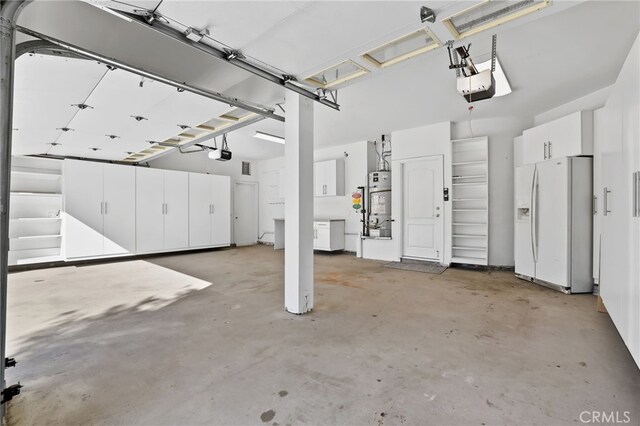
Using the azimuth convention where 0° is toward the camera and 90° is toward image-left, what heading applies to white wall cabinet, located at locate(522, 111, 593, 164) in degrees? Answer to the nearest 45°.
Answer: approximately 45°

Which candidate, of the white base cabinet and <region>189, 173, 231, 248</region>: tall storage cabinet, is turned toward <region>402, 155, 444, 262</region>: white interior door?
the tall storage cabinet

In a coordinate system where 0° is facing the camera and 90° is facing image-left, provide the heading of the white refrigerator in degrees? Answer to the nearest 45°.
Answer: approximately 45°

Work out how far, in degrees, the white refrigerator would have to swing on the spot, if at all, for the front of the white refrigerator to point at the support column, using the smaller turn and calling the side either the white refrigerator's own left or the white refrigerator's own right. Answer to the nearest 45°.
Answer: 0° — it already faces it

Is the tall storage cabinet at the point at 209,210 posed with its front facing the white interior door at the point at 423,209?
yes

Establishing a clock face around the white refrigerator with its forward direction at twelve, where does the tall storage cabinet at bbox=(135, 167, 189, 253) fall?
The tall storage cabinet is roughly at 1 o'clock from the white refrigerator.

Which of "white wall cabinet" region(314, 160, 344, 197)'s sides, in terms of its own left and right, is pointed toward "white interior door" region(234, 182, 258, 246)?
right

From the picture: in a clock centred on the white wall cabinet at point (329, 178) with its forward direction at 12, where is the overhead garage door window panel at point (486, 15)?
The overhead garage door window panel is roughly at 10 o'clock from the white wall cabinet.

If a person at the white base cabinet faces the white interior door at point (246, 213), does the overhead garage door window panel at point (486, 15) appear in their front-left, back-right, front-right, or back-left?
back-left

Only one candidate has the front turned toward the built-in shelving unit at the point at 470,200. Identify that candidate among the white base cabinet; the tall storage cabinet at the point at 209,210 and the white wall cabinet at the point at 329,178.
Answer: the tall storage cabinet
